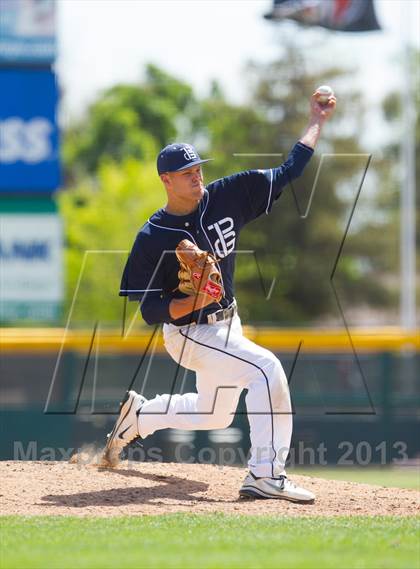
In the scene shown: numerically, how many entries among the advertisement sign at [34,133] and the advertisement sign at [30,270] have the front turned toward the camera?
2

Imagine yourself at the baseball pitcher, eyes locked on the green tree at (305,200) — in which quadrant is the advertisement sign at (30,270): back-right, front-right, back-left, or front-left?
front-left

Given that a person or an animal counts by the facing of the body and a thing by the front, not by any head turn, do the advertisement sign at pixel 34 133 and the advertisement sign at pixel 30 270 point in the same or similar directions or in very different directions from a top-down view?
same or similar directions

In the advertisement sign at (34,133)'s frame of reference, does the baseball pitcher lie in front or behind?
in front

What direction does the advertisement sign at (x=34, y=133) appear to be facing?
toward the camera

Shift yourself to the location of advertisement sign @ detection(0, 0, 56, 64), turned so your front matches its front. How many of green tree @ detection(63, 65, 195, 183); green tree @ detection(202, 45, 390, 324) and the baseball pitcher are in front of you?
1

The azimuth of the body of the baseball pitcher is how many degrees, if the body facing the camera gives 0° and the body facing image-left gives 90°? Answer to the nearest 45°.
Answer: approximately 315°

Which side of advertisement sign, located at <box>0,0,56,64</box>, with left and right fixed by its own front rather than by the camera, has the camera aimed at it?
front

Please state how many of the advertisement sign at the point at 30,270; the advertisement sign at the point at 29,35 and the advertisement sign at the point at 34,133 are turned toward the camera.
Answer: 3

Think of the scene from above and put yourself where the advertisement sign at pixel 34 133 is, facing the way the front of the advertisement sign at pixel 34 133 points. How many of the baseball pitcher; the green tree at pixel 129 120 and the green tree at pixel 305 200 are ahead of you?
1

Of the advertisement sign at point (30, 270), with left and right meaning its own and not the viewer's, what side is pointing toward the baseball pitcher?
front
